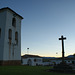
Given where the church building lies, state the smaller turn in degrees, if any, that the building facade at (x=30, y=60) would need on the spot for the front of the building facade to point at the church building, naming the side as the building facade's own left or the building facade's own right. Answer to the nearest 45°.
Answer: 0° — it already faces it

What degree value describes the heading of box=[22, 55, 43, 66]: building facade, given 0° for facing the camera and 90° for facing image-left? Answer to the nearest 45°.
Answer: approximately 0°
